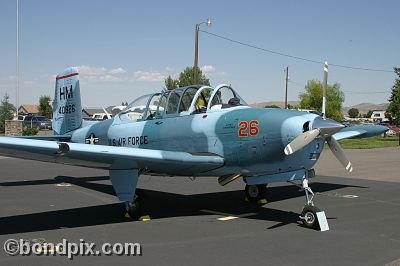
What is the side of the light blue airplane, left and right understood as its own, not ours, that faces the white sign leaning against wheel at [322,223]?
front
